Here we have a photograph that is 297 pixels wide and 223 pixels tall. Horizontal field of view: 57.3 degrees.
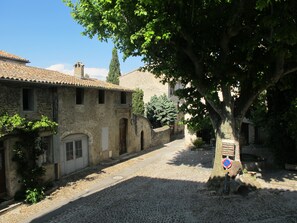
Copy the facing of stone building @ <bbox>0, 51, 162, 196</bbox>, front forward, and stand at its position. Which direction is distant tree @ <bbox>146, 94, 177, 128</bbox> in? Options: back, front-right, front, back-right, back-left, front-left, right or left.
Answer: left

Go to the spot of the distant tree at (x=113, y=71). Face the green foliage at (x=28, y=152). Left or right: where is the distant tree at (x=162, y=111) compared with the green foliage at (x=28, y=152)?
left

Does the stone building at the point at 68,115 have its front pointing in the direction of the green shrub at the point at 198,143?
no

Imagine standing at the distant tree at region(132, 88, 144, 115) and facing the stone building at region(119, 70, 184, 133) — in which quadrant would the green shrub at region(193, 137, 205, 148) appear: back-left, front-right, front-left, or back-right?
back-right

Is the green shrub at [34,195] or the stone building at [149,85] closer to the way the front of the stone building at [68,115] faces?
the green shrub

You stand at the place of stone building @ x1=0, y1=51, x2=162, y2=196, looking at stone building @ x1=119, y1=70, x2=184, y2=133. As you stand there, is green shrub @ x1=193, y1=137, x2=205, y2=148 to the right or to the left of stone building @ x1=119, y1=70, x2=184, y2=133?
right

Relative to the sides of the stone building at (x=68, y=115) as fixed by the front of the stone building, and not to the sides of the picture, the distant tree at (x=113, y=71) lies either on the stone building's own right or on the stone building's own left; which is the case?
on the stone building's own left

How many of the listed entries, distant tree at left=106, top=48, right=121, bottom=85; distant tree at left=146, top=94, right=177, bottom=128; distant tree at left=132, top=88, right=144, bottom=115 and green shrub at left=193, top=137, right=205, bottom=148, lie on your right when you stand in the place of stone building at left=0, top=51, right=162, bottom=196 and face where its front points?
0

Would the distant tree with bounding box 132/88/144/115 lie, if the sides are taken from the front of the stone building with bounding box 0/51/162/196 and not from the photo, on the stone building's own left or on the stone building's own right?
on the stone building's own left

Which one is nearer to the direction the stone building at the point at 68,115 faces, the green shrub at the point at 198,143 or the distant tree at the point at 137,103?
the green shrub

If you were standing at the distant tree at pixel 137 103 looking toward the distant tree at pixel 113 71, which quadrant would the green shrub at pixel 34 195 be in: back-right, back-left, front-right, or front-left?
back-left

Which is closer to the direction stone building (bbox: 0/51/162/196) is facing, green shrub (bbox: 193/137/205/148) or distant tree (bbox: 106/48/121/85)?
the green shrub

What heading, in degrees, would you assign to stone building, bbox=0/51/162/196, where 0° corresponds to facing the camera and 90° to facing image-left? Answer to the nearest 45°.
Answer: approximately 315°

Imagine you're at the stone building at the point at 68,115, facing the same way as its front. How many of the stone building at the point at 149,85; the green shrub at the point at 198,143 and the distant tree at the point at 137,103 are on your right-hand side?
0

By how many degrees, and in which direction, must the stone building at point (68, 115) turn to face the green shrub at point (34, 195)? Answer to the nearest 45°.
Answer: approximately 45° to its right

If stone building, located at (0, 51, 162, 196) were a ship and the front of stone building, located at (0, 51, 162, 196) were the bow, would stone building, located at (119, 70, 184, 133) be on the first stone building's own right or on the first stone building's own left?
on the first stone building's own left
